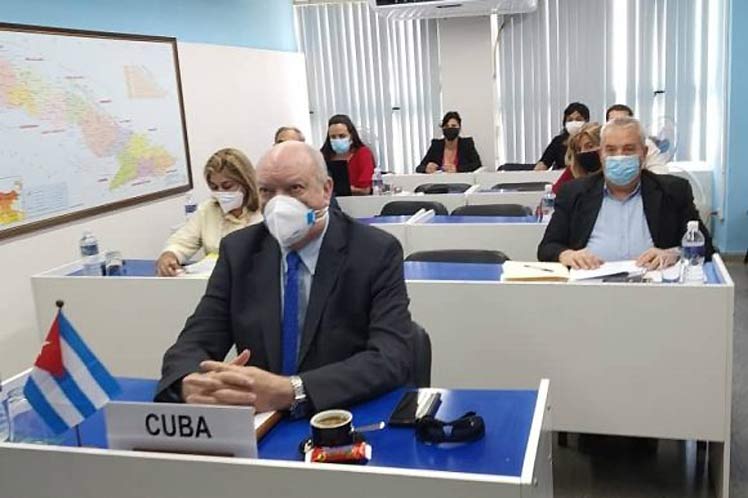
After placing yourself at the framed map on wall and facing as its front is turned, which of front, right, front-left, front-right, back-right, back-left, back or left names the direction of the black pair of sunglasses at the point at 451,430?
front-right

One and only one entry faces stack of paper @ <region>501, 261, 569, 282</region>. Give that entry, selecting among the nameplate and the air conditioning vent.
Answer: the air conditioning vent

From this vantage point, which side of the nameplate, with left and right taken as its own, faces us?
front

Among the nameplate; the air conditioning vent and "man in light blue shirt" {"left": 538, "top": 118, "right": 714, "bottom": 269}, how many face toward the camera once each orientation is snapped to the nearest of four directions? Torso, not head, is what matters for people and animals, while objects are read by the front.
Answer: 3

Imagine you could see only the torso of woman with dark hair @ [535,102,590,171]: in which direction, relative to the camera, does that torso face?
toward the camera

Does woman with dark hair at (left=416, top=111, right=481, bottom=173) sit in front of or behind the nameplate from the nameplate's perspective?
behind

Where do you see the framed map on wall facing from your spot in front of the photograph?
facing the viewer and to the right of the viewer

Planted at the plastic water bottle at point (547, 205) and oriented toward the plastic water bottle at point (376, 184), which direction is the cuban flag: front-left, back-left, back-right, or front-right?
back-left

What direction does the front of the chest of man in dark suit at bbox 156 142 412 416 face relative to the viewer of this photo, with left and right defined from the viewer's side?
facing the viewer and to the left of the viewer

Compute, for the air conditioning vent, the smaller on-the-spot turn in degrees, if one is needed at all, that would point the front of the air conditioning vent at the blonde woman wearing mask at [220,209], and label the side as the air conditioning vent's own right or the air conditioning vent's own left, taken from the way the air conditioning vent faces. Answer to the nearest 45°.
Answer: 0° — it already faces them
